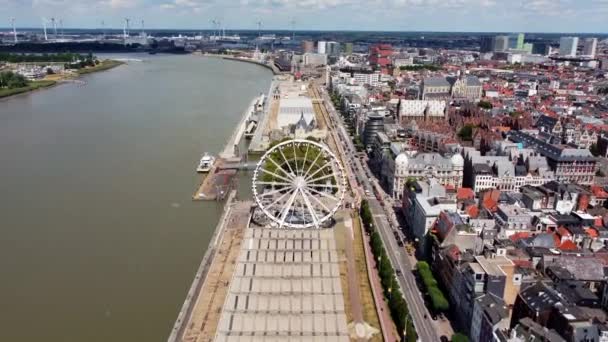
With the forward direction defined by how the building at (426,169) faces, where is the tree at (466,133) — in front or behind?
behind

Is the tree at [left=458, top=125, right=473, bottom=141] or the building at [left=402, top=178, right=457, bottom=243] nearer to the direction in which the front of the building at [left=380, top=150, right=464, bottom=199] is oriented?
the building
